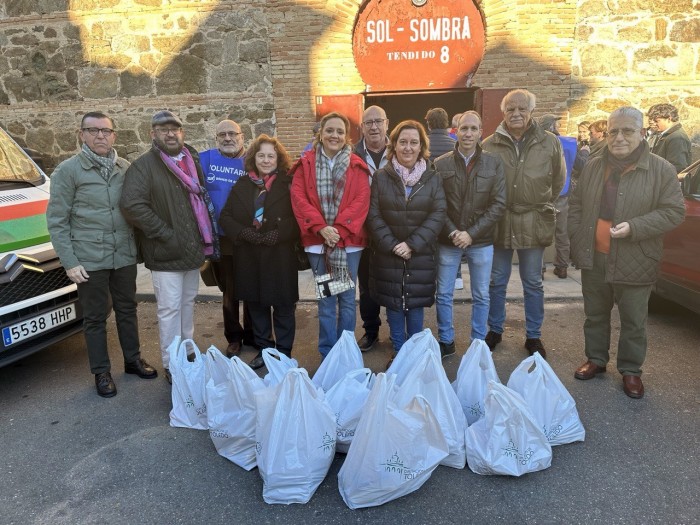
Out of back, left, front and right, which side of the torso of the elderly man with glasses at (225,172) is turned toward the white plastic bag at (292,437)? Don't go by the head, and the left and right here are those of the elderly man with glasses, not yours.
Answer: front

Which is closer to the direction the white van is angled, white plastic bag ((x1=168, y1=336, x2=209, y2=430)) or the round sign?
the white plastic bag

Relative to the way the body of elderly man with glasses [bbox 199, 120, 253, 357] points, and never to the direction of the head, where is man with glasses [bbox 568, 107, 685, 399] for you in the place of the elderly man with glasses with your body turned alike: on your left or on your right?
on your left

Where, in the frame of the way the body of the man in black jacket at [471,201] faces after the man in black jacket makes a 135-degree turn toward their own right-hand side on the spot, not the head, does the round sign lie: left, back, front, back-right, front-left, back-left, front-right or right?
front-right

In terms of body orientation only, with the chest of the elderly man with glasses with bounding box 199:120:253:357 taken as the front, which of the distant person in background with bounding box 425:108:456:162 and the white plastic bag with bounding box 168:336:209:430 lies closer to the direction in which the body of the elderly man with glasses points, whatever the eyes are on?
the white plastic bag

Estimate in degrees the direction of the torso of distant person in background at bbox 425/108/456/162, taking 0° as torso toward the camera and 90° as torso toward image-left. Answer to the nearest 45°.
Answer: approximately 180°

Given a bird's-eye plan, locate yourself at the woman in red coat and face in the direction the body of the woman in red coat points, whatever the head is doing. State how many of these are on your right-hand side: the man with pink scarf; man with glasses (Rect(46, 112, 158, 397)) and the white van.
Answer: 3

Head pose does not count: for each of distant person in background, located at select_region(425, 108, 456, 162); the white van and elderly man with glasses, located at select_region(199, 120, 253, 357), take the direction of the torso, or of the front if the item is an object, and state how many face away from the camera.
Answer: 1
